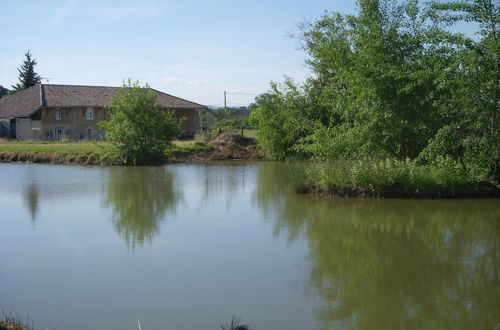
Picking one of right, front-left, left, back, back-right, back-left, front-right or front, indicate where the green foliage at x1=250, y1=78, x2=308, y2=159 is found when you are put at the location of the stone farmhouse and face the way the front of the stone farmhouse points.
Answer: front-left

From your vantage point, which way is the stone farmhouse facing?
toward the camera

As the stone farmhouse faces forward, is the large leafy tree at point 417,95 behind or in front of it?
in front

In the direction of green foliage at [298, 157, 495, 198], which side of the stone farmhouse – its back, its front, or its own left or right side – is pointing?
front

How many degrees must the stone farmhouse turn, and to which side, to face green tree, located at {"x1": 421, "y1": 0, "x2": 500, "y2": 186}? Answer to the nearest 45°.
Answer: approximately 45° to its left

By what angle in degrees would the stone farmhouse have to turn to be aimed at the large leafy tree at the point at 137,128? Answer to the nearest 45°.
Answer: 0° — it already faces it
